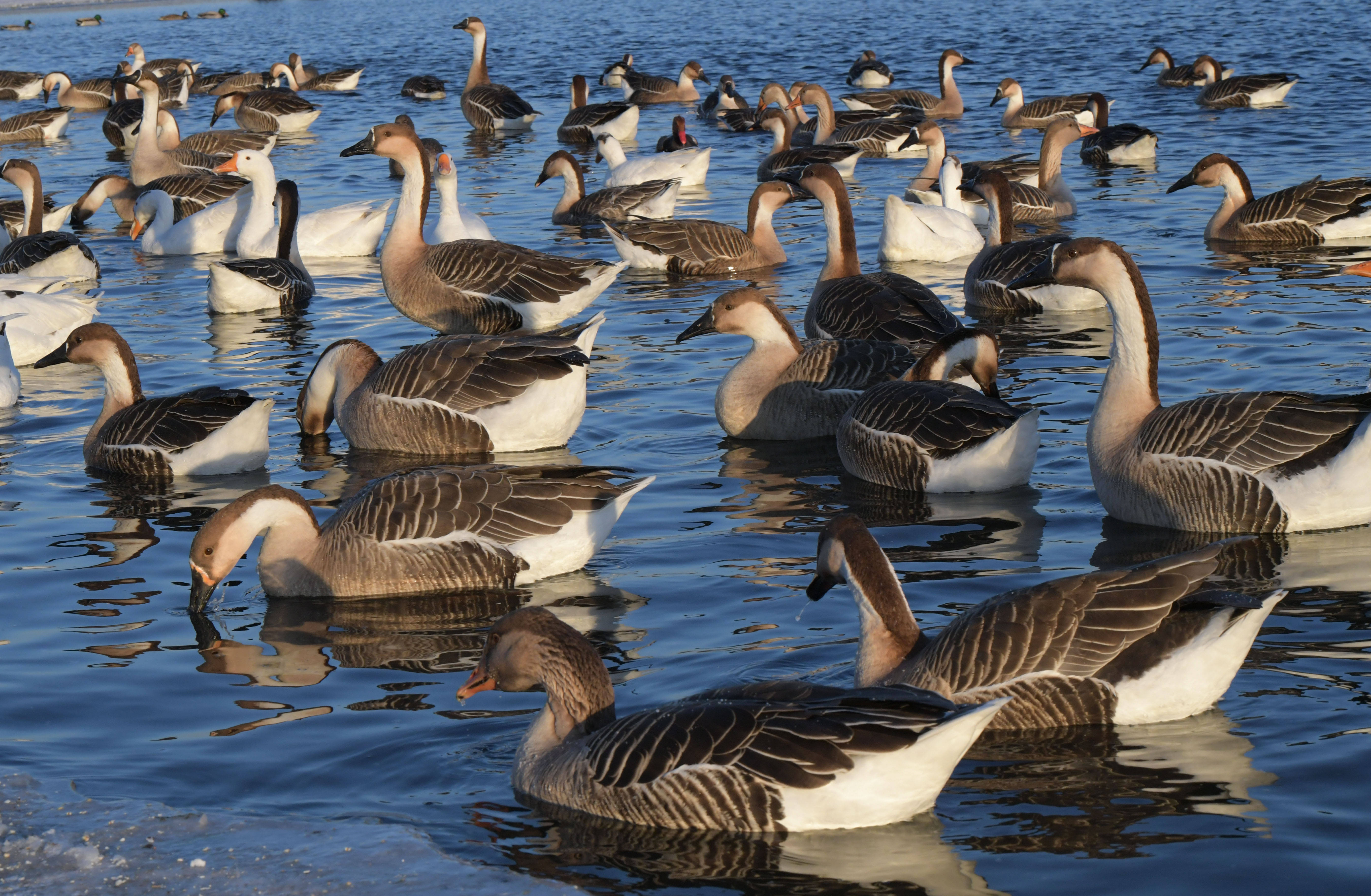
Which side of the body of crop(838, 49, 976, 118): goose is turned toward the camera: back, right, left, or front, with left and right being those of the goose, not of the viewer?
right

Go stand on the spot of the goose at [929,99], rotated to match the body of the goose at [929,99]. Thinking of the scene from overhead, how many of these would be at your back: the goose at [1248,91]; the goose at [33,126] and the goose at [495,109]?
2

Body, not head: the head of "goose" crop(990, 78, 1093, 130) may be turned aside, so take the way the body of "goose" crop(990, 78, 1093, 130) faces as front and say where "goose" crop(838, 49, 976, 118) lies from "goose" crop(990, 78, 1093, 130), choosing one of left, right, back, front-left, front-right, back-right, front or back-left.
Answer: front-right

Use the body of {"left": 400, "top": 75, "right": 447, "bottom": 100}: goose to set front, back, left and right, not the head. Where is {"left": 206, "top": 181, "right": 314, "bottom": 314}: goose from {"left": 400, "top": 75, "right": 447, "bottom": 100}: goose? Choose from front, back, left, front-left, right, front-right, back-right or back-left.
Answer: left

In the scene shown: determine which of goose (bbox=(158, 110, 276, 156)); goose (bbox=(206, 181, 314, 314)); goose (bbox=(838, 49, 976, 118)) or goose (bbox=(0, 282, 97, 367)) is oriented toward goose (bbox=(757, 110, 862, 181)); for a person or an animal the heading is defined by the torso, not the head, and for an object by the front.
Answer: goose (bbox=(206, 181, 314, 314))

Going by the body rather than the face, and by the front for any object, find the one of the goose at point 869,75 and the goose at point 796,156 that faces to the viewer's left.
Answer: the goose at point 796,156

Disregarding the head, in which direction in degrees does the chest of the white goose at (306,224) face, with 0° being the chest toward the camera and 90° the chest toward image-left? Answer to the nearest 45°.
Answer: approximately 90°

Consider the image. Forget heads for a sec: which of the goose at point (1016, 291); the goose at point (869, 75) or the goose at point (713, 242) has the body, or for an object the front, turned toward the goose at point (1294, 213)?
the goose at point (713, 242)

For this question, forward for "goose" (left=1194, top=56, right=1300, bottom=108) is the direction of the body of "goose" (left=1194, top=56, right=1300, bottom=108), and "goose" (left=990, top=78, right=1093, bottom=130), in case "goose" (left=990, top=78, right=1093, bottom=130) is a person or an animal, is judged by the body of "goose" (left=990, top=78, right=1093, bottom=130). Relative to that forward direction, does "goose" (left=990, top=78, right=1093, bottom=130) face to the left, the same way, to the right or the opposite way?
the same way

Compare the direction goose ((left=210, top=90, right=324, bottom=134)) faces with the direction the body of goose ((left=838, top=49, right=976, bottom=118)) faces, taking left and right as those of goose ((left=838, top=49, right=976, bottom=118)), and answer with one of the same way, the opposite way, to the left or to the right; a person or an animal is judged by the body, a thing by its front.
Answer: the opposite way

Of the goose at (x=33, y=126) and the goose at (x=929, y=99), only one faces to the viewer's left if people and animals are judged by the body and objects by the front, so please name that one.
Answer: the goose at (x=33, y=126)

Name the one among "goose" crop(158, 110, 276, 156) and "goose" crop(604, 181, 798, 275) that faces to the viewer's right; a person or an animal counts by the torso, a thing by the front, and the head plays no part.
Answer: "goose" crop(604, 181, 798, 275)

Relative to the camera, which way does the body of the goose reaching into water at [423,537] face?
to the viewer's left

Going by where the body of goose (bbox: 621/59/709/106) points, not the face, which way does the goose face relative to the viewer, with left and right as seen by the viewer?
facing to the right of the viewer

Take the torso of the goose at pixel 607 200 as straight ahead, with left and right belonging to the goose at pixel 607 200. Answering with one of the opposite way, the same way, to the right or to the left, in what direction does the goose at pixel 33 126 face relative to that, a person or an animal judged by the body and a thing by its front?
the same way

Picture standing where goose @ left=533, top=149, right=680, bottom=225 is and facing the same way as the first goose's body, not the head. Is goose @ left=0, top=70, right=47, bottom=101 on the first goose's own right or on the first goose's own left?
on the first goose's own right

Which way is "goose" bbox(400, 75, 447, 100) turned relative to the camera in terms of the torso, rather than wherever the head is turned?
to the viewer's left

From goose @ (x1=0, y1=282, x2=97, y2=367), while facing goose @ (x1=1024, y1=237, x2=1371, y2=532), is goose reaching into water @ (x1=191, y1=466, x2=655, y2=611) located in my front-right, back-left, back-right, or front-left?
front-right
